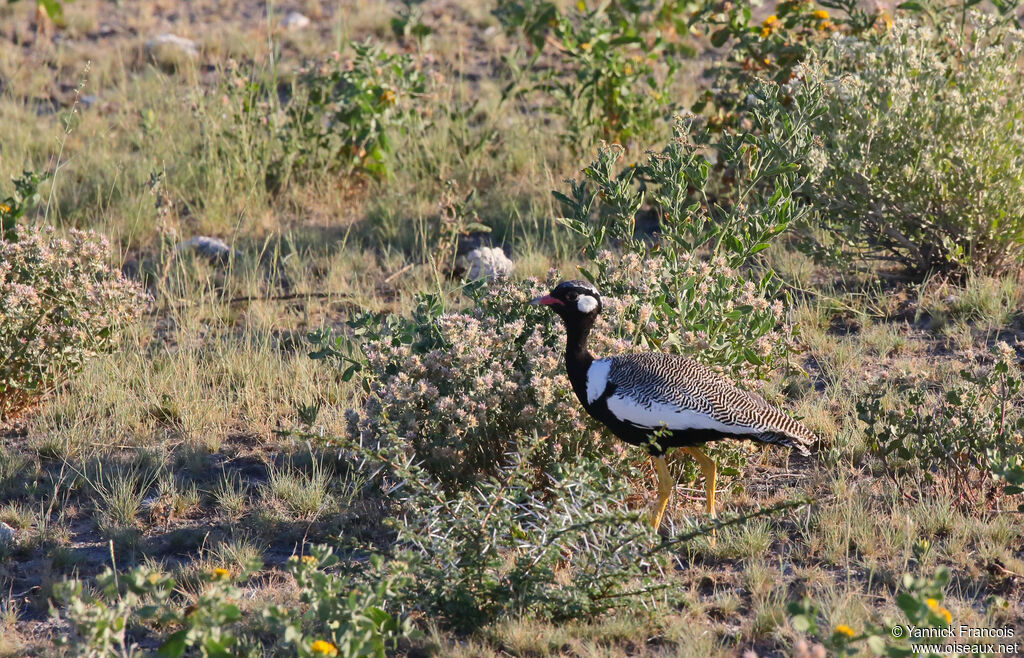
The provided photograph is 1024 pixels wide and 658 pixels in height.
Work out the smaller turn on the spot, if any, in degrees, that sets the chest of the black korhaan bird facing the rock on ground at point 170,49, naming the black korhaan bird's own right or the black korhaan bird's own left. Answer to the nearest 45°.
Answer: approximately 45° to the black korhaan bird's own right

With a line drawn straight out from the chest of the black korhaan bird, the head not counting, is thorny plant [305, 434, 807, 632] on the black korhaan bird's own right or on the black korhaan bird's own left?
on the black korhaan bird's own left

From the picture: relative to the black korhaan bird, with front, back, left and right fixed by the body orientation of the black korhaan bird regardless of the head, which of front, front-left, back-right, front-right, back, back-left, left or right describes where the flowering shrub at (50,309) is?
front

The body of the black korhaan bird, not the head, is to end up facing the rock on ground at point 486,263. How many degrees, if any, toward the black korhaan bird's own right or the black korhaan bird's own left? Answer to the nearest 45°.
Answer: approximately 45° to the black korhaan bird's own right

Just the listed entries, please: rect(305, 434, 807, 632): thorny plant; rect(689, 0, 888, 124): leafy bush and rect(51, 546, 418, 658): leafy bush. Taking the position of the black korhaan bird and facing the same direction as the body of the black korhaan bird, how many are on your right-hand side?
1

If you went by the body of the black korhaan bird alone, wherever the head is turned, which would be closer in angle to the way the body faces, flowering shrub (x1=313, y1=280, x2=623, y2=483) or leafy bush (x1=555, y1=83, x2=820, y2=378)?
the flowering shrub

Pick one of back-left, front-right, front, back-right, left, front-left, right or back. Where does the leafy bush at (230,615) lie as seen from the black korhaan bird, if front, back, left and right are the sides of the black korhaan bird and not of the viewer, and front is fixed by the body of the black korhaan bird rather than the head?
front-left

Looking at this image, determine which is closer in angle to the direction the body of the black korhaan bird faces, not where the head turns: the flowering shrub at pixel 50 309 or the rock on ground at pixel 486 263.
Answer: the flowering shrub

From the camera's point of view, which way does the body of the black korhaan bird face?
to the viewer's left

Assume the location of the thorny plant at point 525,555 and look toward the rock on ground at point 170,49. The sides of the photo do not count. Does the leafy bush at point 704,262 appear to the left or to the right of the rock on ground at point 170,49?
right

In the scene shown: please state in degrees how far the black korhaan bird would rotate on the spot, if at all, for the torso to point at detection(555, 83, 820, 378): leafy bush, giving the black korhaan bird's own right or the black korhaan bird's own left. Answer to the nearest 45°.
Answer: approximately 90° to the black korhaan bird's own right

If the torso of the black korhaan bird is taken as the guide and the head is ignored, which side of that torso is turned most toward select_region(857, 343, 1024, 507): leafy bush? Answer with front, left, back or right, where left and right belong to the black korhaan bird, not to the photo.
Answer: back

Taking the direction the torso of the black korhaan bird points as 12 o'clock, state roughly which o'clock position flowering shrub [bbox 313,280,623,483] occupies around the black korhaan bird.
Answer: The flowering shrub is roughly at 12 o'clock from the black korhaan bird.

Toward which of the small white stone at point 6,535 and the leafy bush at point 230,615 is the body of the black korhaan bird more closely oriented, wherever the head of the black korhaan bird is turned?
the small white stone

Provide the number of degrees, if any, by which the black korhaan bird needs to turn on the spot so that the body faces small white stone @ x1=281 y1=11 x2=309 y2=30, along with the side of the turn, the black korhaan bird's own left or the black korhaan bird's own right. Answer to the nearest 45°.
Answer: approximately 45° to the black korhaan bird's own right

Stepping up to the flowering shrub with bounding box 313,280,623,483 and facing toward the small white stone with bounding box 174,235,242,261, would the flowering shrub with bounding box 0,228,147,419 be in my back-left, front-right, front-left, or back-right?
front-left
